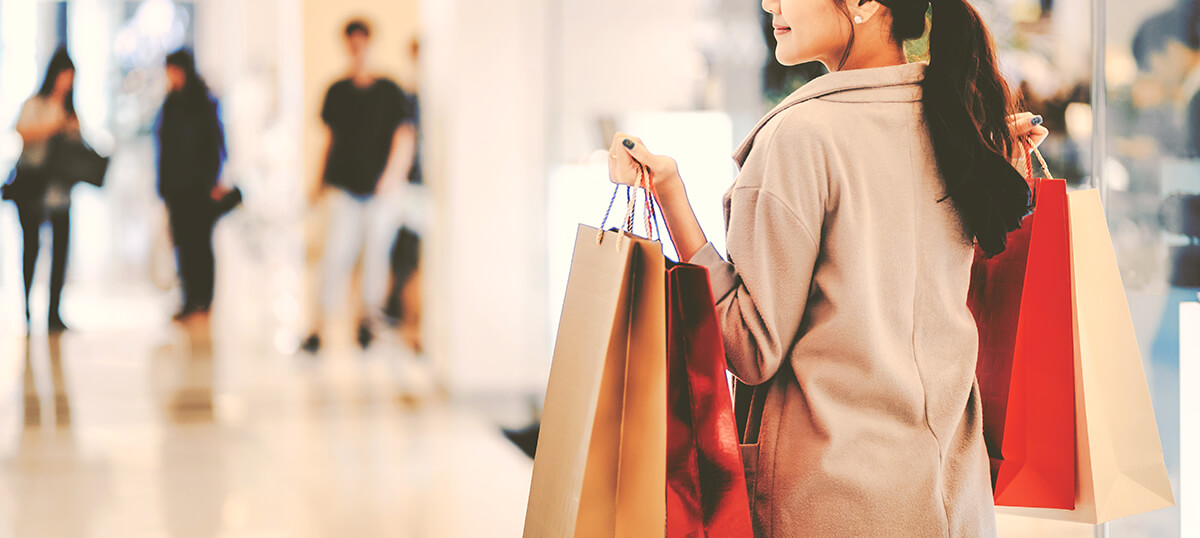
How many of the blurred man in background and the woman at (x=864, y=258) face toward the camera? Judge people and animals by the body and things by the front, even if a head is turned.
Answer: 1

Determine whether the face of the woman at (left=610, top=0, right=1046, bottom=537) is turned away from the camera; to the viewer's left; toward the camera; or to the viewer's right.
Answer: to the viewer's left

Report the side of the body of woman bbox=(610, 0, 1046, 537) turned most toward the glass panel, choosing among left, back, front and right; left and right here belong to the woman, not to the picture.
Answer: right

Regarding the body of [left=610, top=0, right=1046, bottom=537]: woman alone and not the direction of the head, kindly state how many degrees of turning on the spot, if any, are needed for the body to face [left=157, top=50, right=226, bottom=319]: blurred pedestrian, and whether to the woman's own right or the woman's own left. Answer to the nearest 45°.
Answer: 0° — they already face them

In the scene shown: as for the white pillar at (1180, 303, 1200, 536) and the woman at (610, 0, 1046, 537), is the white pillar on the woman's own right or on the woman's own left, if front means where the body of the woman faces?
on the woman's own right

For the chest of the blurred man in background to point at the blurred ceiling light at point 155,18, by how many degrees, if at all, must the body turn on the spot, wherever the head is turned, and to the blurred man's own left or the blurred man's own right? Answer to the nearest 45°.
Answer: approximately 90° to the blurred man's own right

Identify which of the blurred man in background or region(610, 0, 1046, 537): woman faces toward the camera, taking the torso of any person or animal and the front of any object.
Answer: the blurred man in background

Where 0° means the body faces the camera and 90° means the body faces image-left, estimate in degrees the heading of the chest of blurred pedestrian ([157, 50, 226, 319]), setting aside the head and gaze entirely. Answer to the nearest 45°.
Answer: approximately 45°

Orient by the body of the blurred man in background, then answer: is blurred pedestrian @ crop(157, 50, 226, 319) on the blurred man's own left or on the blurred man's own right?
on the blurred man's own right

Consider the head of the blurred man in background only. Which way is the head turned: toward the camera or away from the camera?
toward the camera

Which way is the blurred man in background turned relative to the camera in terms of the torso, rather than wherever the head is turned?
toward the camera

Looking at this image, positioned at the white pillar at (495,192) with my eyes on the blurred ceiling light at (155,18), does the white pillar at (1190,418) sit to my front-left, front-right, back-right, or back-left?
back-left
